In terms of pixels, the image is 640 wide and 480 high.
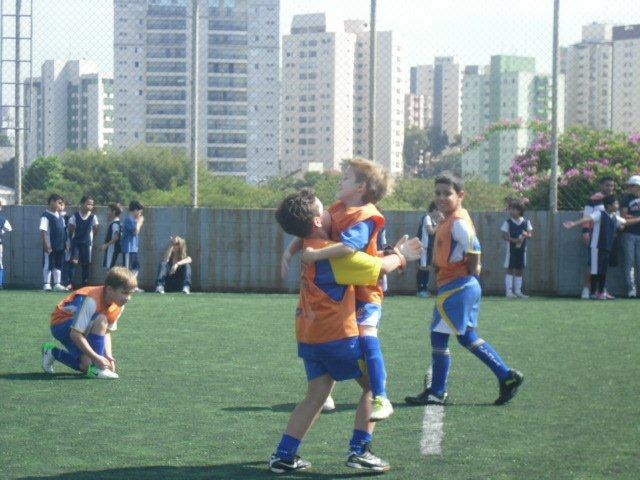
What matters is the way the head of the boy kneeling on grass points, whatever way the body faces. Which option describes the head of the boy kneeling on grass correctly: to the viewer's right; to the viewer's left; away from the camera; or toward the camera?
to the viewer's right

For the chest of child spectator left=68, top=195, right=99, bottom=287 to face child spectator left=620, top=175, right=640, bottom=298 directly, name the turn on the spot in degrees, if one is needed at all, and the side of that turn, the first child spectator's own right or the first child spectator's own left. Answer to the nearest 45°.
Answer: approximately 90° to the first child spectator's own left

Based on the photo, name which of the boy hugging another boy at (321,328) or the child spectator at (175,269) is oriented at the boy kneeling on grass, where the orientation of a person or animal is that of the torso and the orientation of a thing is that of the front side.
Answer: the child spectator

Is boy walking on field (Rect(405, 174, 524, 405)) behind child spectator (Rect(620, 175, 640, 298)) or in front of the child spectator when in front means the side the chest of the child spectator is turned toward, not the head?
in front

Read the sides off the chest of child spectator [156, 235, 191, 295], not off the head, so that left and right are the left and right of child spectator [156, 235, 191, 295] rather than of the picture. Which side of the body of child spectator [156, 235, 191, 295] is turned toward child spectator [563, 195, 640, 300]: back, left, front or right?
left

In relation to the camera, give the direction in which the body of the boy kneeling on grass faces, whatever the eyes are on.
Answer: to the viewer's right
